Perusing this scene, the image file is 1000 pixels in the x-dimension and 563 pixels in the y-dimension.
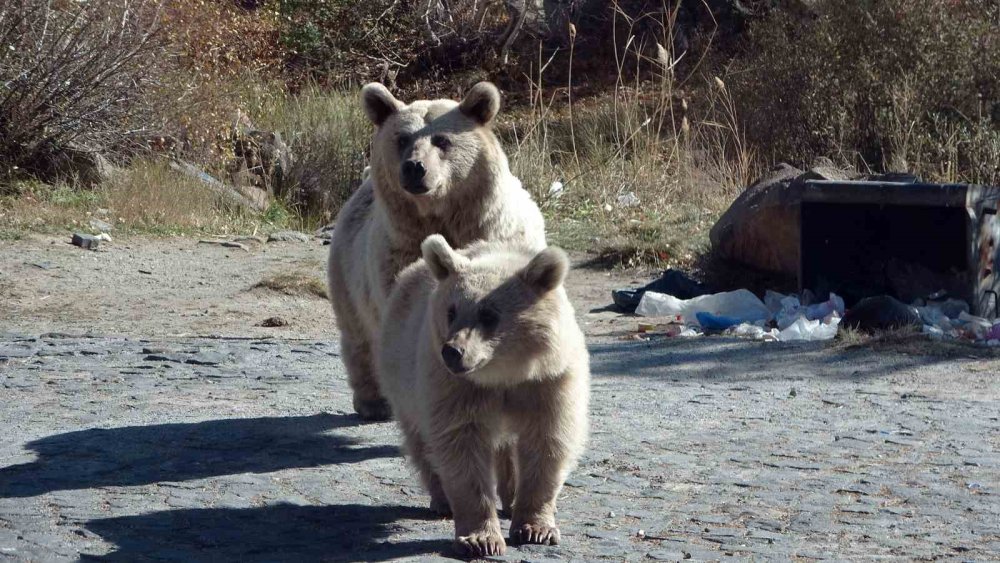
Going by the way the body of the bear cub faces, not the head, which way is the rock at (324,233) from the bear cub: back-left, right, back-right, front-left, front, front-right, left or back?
back

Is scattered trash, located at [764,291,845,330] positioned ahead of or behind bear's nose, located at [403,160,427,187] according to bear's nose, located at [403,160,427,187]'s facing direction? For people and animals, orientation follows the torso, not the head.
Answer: behind

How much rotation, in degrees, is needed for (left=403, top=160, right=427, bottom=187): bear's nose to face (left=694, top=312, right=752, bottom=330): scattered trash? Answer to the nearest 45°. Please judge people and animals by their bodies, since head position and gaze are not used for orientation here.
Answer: approximately 135° to its left

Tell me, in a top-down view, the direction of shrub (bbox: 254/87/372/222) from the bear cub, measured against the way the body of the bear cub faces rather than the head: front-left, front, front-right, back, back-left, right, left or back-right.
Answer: back

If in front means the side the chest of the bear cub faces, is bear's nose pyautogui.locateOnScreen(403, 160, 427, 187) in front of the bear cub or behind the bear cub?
behind

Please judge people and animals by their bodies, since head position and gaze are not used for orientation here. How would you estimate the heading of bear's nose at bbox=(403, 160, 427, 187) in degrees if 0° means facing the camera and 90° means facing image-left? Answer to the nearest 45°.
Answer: approximately 0°

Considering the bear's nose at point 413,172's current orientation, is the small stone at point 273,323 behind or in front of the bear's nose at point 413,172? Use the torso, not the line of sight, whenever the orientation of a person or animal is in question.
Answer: behind

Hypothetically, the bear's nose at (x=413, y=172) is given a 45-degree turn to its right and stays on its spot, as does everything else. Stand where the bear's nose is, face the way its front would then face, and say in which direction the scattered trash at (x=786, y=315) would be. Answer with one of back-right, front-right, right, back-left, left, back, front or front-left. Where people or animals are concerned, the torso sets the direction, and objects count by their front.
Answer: back

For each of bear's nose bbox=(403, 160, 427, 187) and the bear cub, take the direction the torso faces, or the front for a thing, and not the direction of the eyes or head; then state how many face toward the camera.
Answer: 2
